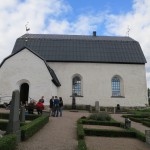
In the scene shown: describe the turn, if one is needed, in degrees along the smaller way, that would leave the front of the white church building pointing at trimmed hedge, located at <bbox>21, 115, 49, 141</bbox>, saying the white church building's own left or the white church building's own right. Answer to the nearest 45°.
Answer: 0° — it already faces it

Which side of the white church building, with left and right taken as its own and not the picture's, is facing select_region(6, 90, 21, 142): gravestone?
front

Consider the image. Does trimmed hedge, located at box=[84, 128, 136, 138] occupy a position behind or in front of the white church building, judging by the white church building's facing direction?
in front

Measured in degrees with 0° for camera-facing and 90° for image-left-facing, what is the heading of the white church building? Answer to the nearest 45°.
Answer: approximately 0°

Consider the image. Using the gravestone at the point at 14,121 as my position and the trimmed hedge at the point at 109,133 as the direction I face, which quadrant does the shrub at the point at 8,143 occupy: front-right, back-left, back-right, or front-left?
back-right

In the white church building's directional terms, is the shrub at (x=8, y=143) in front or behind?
in front
